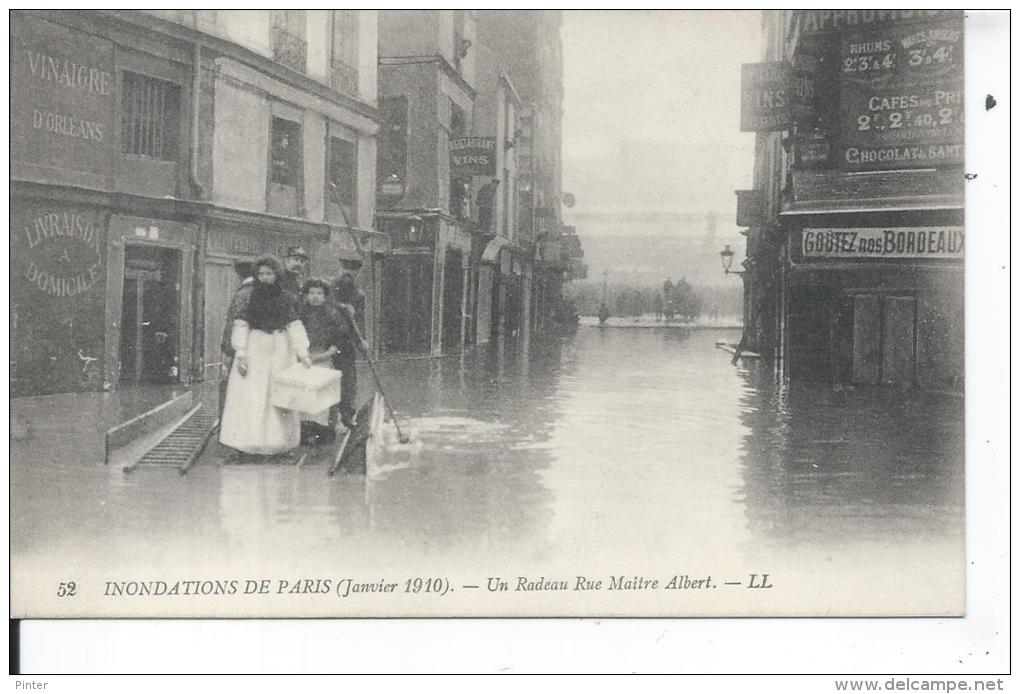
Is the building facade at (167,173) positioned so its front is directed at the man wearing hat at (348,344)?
yes

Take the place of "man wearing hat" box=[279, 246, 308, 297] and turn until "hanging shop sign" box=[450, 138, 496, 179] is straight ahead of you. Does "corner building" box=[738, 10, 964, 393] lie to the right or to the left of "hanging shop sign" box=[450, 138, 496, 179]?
right

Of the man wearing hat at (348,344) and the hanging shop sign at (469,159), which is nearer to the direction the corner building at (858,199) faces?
the man wearing hat

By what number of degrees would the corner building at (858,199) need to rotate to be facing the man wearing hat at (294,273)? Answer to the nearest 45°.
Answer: approximately 45° to its right

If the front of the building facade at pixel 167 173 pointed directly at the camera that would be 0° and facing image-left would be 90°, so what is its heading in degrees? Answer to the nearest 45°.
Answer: approximately 315°
